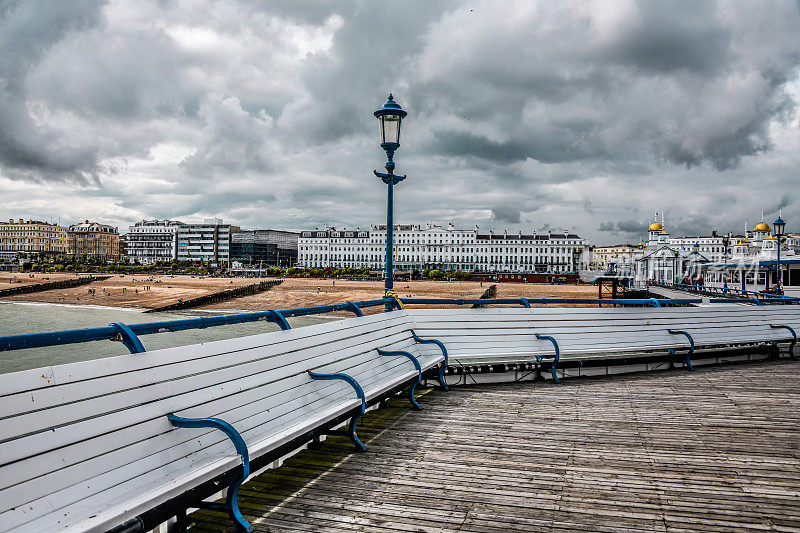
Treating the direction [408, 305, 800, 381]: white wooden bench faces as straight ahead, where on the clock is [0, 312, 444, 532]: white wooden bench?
[0, 312, 444, 532]: white wooden bench is roughly at 2 o'clock from [408, 305, 800, 381]: white wooden bench.

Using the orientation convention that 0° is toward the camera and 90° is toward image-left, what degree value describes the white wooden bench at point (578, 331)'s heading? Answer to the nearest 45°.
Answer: approximately 315°

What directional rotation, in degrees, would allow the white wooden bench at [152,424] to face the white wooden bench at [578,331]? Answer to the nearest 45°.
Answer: approximately 90° to its left

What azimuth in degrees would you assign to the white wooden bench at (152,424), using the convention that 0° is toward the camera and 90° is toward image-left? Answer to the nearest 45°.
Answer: approximately 315°

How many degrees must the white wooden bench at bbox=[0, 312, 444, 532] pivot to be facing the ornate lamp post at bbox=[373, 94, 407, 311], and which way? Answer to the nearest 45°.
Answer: approximately 90° to its left
